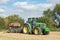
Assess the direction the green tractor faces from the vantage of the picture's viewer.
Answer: facing the viewer and to the right of the viewer
